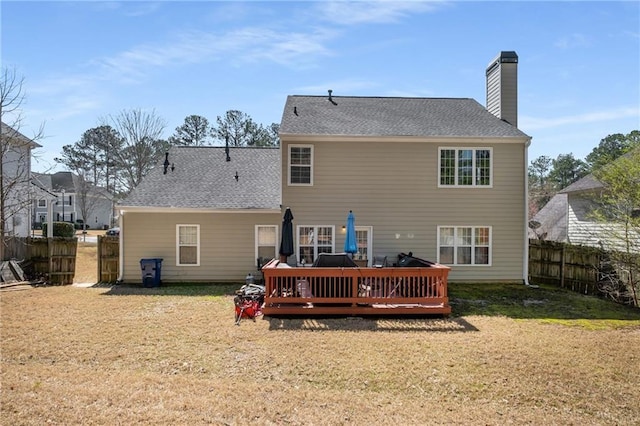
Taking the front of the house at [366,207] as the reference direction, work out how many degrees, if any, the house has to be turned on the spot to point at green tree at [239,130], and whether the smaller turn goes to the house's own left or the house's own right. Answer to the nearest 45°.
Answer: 0° — it already faces it

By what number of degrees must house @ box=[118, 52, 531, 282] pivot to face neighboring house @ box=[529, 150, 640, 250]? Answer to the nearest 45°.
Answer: approximately 45° to its right

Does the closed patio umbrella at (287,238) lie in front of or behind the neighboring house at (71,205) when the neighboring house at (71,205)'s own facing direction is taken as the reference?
in front

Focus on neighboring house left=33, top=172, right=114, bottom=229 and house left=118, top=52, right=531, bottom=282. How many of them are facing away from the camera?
1

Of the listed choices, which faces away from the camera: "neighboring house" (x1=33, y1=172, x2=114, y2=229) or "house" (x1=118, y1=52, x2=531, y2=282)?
the house

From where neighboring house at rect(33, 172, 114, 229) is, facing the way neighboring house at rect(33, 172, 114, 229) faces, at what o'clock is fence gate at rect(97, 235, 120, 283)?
The fence gate is roughly at 12 o'clock from the neighboring house.

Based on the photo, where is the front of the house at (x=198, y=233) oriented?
away from the camera

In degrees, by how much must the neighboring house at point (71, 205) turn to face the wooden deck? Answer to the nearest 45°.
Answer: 0° — it already faces it

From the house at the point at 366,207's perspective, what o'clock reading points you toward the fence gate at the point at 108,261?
The fence gate is roughly at 9 o'clock from the house.

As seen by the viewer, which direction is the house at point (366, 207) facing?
away from the camera
